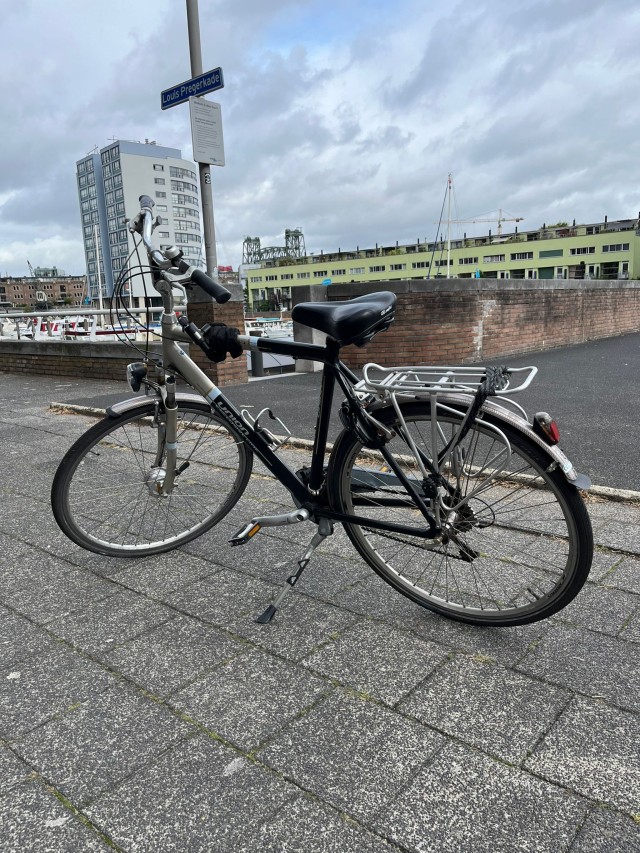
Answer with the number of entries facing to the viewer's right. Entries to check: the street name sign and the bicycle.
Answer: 0

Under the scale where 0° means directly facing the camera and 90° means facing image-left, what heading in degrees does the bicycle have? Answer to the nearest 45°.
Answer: approximately 135°

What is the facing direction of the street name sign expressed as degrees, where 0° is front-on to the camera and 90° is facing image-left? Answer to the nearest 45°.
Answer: approximately 45°

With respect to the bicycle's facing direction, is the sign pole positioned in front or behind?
in front

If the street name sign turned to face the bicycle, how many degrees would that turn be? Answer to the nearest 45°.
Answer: approximately 45° to its left

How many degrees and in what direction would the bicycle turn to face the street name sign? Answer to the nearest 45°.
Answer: approximately 45° to its right

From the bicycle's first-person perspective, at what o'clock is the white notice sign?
The white notice sign is roughly at 1 o'clock from the bicycle.
